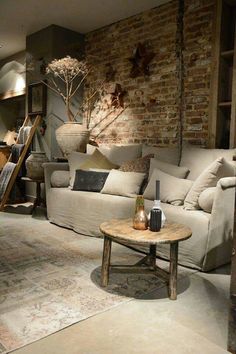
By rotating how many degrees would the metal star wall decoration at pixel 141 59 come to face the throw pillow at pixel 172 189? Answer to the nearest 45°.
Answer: approximately 45° to its left

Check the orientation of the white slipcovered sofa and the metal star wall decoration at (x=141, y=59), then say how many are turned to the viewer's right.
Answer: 0

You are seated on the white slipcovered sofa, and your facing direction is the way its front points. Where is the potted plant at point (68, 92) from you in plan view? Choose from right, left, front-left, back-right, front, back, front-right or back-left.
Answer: right

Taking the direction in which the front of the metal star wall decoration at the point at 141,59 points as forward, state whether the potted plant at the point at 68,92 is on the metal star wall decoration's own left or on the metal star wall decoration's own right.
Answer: on the metal star wall decoration's own right

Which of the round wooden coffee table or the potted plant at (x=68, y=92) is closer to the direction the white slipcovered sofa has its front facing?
the round wooden coffee table

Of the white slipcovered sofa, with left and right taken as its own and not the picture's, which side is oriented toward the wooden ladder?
right

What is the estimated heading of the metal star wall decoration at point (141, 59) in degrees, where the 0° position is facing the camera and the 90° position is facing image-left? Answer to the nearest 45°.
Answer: approximately 45°

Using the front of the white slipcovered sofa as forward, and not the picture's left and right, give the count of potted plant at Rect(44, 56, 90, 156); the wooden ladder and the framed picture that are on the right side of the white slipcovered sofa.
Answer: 3

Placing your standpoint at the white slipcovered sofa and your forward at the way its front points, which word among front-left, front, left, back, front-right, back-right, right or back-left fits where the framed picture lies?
right

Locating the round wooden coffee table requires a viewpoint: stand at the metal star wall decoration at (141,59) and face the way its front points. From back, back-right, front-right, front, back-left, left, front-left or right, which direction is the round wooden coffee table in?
front-left

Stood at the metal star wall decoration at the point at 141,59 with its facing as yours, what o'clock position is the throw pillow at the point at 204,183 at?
The throw pillow is roughly at 10 o'clock from the metal star wall decoration.

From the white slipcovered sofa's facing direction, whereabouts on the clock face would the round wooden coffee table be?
The round wooden coffee table is roughly at 11 o'clock from the white slipcovered sofa.

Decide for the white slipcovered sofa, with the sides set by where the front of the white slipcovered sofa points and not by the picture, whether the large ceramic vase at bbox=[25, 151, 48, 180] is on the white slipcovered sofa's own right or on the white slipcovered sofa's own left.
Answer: on the white slipcovered sofa's own right
